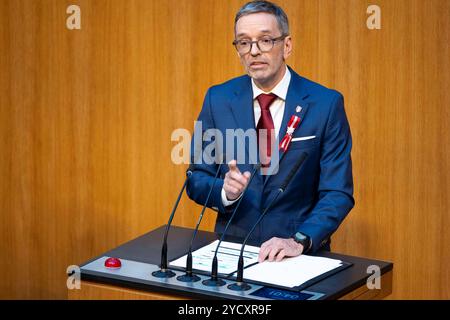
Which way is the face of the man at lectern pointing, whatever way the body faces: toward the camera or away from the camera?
toward the camera

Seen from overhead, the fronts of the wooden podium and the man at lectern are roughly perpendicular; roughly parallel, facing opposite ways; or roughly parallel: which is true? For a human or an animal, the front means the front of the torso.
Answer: roughly parallel

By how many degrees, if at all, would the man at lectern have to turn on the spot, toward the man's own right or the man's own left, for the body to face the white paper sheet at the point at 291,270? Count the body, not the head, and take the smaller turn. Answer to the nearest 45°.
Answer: approximately 45° to the man's own left

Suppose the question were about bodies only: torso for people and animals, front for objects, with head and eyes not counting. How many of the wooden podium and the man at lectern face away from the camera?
0

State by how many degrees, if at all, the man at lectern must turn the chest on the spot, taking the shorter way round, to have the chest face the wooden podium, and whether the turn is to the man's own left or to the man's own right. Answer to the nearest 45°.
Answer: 0° — they already face it

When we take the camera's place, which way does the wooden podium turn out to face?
facing the viewer and to the left of the viewer
